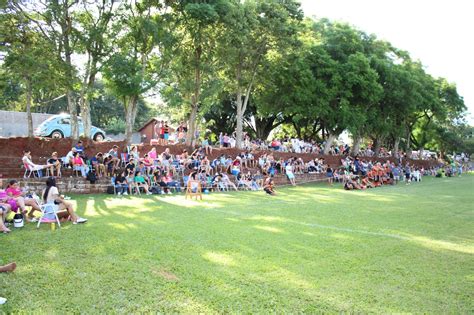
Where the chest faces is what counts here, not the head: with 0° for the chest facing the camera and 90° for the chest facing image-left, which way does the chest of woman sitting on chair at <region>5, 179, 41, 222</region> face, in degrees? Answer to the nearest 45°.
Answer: approximately 315°

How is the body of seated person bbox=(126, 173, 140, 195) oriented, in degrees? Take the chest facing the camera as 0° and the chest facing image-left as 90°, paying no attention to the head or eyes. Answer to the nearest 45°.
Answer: approximately 315°

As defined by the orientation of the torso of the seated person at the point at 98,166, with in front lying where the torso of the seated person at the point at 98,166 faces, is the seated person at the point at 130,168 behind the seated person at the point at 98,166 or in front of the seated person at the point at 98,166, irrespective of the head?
in front

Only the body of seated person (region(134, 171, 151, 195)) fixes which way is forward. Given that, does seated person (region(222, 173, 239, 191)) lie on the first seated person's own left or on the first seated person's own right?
on the first seated person's own left

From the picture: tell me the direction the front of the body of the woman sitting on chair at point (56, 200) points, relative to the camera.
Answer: to the viewer's right

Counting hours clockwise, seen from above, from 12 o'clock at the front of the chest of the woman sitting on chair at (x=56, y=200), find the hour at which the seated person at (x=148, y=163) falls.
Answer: The seated person is roughly at 10 o'clock from the woman sitting on chair.

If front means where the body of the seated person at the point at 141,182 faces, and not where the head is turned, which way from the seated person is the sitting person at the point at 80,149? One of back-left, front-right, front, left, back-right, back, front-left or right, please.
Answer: back
